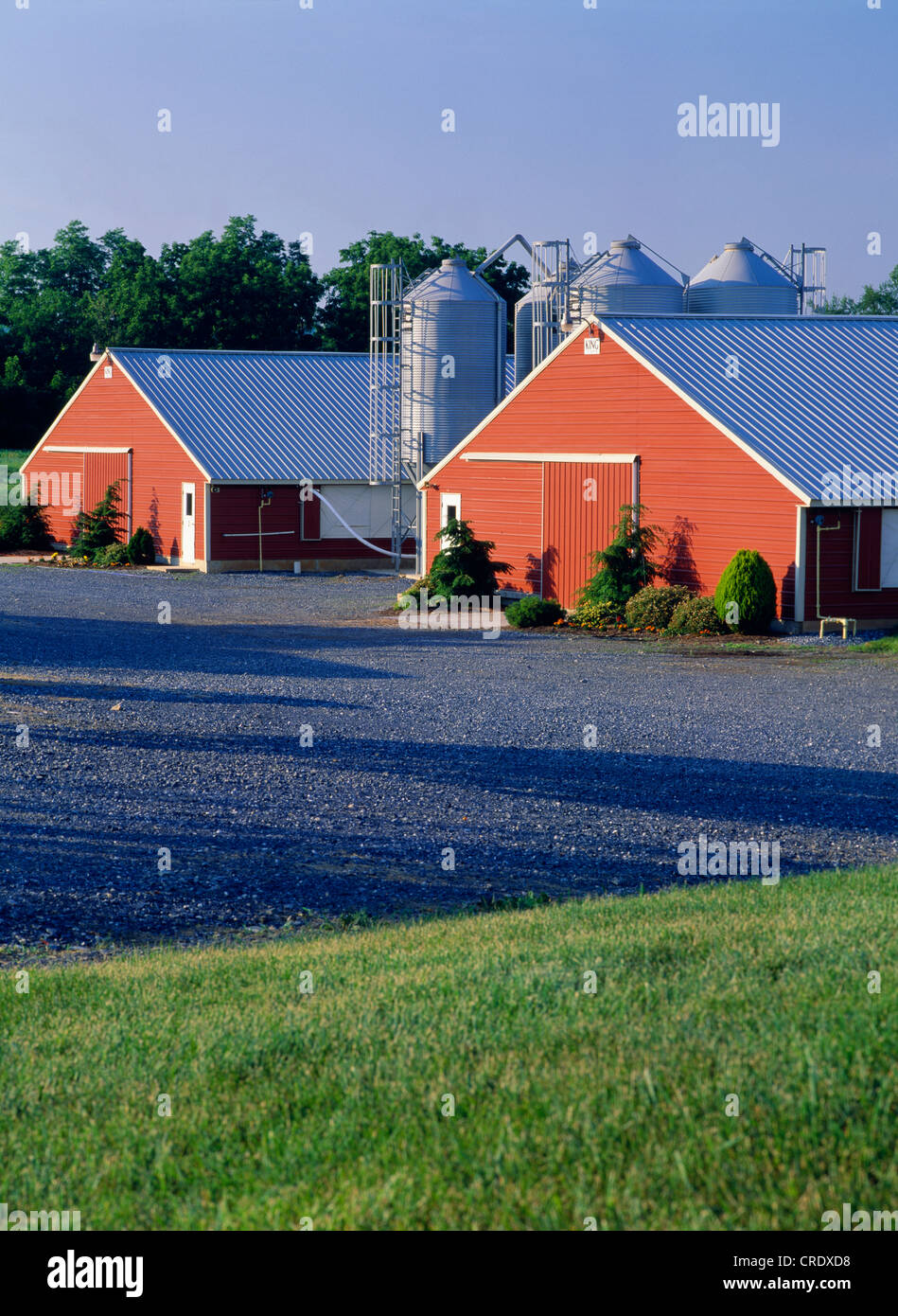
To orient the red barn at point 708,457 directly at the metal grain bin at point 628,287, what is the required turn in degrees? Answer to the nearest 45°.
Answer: approximately 135° to its right

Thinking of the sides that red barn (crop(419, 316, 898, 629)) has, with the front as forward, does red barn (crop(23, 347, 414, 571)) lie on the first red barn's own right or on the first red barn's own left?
on the first red barn's own right

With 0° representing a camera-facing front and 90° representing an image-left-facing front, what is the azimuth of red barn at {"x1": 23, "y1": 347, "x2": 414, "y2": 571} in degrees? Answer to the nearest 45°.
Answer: approximately 45°

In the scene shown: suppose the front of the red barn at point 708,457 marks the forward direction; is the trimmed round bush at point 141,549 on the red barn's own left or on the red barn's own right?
on the red barn's own right

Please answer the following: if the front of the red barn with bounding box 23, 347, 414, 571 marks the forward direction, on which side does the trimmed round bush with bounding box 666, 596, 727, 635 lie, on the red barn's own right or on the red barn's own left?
on the red barn's own left

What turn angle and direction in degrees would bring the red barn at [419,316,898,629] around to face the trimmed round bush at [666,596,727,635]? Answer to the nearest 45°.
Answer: approximately 45° to its left

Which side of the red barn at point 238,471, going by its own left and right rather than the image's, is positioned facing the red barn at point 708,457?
left

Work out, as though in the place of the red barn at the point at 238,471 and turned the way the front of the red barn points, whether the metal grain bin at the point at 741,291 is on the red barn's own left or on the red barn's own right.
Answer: on the red barn's own left

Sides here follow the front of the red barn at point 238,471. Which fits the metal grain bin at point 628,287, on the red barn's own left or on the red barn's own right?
on the red barn's own left

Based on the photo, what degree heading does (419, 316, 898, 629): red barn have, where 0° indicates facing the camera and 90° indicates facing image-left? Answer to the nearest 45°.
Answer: approximately 45°

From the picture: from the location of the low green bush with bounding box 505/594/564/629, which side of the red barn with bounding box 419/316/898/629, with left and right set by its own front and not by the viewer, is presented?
front

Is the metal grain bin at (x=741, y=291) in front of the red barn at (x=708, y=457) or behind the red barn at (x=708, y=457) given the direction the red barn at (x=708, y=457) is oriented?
behind

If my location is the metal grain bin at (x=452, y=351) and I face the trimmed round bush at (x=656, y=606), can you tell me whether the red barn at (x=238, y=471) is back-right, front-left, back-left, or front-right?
back-right

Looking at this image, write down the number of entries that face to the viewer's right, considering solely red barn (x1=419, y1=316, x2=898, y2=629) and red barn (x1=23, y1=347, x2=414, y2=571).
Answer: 0

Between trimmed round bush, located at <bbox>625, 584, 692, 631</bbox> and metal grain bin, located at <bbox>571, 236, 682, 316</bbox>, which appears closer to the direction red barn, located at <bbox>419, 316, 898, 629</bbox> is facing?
the trimmed round bush
